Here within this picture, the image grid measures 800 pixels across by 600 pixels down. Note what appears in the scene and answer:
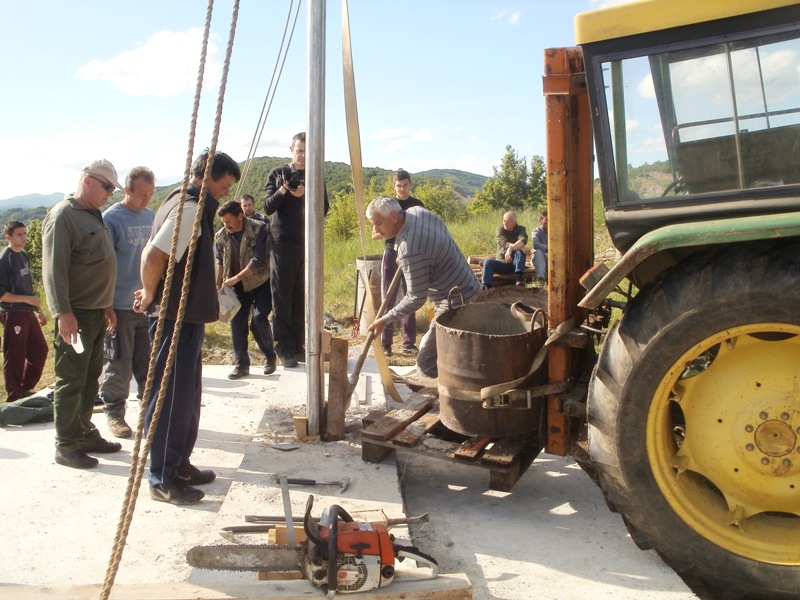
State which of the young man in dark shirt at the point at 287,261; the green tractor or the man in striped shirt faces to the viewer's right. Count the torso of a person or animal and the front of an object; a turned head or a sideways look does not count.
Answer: the green tractor

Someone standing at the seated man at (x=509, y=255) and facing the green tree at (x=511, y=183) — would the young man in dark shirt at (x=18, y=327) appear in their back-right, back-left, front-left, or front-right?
back-left

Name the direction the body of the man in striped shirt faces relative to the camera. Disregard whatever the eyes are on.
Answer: to the viewer's left

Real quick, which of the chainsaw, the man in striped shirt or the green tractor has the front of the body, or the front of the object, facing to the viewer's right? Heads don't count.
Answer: the green tractor

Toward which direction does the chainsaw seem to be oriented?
to the viewer's left

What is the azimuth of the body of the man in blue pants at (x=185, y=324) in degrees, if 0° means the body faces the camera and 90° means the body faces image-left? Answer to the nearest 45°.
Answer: approximately 270°

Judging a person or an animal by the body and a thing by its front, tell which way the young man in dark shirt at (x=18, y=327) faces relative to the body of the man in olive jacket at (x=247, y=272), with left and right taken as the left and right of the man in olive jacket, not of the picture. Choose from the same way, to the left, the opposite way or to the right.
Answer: to the left
